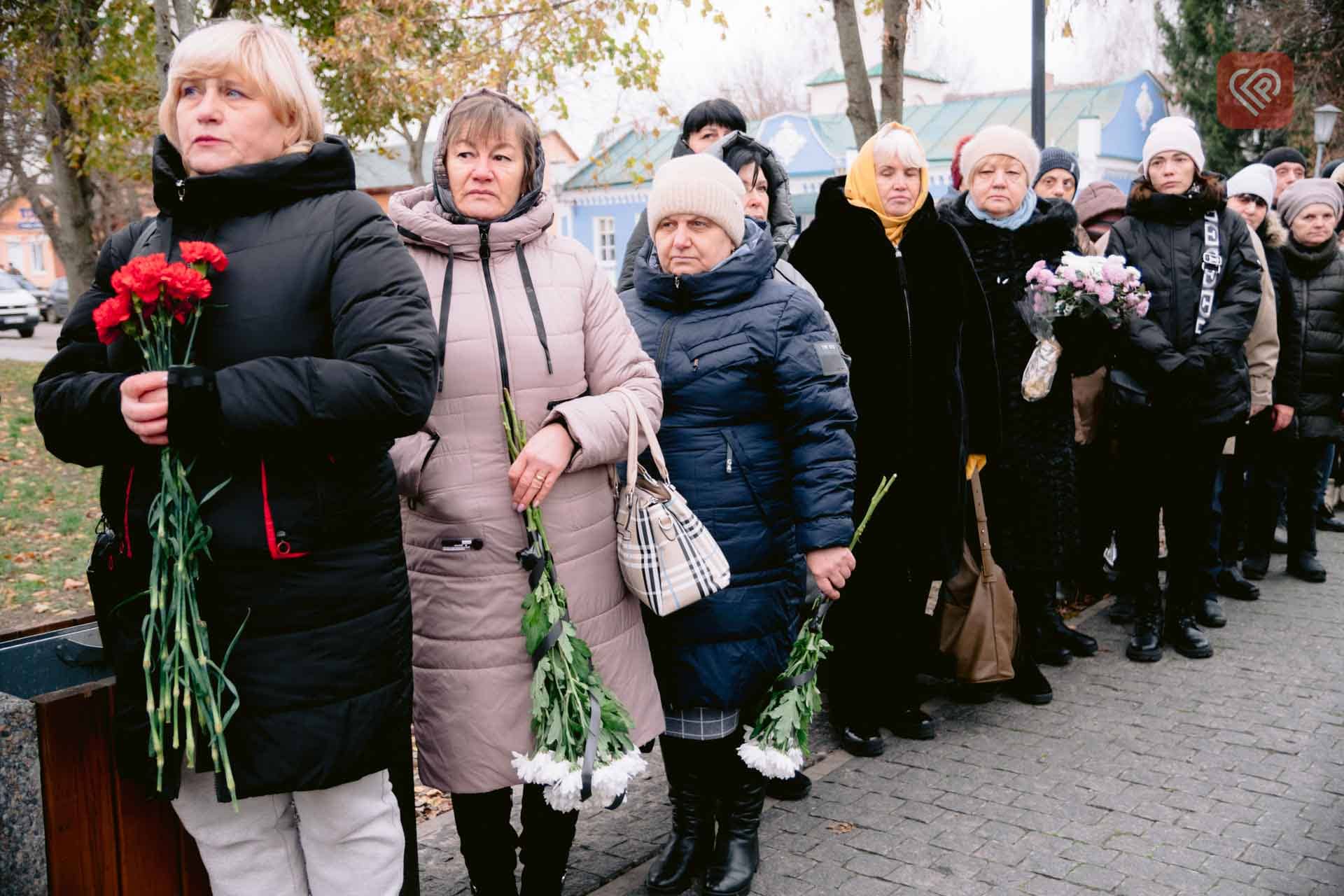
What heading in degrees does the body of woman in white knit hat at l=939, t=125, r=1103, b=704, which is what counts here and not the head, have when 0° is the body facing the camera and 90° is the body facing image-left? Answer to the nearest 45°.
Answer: approximately 0°

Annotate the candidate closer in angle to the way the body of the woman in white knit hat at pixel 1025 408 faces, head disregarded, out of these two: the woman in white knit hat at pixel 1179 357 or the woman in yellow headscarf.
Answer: the woman in yellow headscarf

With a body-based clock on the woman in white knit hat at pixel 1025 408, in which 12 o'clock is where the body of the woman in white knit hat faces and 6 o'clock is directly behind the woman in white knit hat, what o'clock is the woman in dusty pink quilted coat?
The woman in dusty pink quilted coat is roughly at 1 o'clock from the woman in white knit hat.

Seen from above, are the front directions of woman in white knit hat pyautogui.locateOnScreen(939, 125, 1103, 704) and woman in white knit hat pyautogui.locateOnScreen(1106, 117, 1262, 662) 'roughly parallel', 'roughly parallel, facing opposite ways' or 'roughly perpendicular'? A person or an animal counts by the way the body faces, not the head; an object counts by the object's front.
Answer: roughly parallel

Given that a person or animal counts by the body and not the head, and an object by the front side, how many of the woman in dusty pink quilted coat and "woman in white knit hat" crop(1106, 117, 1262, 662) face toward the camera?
2

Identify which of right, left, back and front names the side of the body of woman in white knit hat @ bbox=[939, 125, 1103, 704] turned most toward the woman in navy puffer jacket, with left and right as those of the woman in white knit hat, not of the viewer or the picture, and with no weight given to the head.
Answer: front

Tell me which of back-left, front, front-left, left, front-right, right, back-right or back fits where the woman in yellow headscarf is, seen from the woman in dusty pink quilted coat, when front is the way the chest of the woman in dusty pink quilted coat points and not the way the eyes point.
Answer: back-left

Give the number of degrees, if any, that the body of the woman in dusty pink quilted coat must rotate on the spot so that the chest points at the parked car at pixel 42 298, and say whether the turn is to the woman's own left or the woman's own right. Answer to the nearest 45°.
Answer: approximately 180°

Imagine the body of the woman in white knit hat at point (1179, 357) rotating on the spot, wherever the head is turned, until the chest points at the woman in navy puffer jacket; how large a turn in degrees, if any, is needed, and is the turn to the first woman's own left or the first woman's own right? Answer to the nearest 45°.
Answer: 0° — they already face them

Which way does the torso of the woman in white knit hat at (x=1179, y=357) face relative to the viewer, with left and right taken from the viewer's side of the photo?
facing the viewer

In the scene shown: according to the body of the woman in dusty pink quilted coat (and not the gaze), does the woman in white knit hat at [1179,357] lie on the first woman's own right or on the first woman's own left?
on the first woman's own left

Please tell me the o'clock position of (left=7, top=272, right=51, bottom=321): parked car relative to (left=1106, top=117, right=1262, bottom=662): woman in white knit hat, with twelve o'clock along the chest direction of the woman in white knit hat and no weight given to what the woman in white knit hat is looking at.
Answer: The parked car is roughly at 4 o'clock from the woman in white knit hat.

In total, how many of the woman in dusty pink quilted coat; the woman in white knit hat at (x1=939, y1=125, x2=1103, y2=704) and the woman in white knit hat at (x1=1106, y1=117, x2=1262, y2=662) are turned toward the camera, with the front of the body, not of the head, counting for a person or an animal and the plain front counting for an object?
3

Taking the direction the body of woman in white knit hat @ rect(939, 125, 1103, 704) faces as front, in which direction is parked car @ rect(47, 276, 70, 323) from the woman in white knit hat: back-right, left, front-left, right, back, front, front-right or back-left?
back-right

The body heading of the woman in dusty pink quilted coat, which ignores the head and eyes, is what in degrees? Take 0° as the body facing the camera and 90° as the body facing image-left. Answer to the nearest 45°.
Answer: approximately 0°
